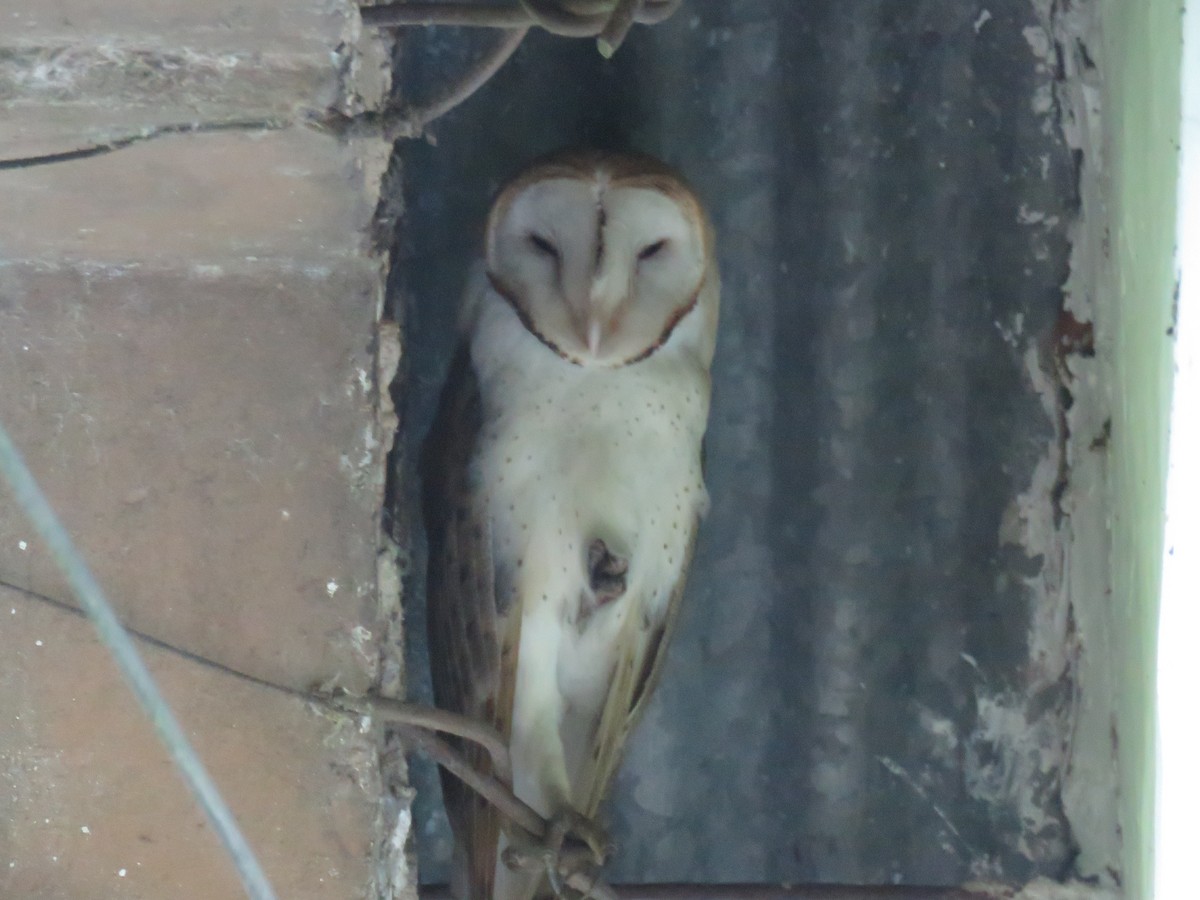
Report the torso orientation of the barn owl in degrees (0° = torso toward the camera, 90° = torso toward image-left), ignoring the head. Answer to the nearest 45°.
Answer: approximately 0°
